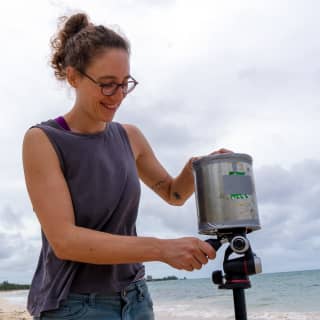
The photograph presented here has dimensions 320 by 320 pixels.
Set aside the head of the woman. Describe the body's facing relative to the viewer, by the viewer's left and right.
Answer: facing the viewer and to the right of the viewer

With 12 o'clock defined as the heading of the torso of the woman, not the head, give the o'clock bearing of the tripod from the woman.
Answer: The tripod is roughly at 11 o'clock from the woman.
